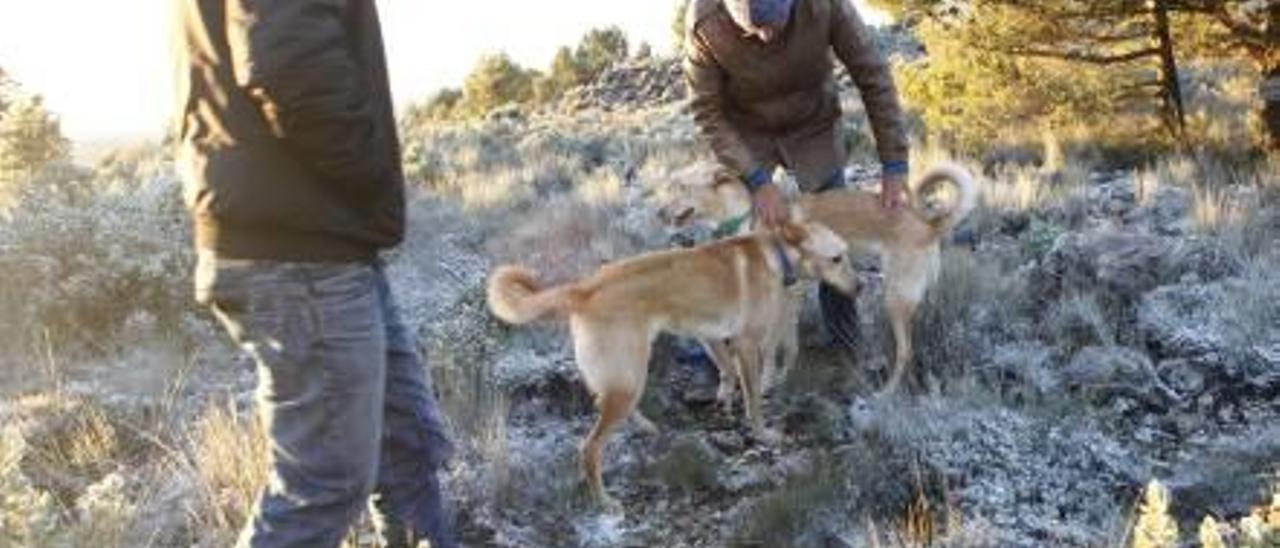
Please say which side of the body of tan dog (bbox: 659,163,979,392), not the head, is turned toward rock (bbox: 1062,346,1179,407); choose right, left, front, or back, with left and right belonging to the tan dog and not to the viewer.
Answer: back

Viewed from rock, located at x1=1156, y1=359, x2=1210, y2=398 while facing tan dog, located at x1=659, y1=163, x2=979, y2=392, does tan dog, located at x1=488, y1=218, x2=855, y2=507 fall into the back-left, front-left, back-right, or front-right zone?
front-left

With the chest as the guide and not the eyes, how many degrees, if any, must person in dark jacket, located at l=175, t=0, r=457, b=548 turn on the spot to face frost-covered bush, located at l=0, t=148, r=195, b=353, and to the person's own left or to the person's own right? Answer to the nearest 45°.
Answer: approximately 90° to the person's own left

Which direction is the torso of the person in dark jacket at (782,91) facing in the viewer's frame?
toward the camera

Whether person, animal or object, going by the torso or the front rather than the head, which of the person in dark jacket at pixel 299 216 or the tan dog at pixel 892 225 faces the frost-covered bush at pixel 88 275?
the tan dog

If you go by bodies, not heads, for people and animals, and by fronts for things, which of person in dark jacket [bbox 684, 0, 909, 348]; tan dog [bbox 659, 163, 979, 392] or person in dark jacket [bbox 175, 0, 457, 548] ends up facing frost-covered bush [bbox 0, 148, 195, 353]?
the tan dog

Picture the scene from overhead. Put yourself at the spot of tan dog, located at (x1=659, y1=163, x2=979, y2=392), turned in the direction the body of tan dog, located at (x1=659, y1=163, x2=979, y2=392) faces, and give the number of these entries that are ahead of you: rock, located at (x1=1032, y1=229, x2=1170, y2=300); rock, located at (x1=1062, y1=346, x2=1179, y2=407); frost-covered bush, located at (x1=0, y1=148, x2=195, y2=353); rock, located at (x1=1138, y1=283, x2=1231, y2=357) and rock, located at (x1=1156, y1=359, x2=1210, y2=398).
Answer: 1

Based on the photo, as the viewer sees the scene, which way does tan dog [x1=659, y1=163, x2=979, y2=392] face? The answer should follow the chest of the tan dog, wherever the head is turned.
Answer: to the viewer's left

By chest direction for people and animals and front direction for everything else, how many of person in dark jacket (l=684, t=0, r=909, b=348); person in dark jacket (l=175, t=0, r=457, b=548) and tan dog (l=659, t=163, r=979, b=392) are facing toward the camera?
1

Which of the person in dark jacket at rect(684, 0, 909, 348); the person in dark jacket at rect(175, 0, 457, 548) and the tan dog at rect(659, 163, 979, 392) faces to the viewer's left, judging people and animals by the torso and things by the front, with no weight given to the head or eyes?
the tan dog

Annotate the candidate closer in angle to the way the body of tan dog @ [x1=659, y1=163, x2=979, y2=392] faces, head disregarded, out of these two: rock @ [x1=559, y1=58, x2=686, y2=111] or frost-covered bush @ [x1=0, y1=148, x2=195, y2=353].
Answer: the frost-covered bush

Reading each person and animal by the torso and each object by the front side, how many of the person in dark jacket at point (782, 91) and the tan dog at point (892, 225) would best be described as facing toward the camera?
1

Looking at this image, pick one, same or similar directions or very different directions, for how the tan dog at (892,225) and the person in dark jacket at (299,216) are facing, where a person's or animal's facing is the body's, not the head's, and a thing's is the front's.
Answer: very different directions
